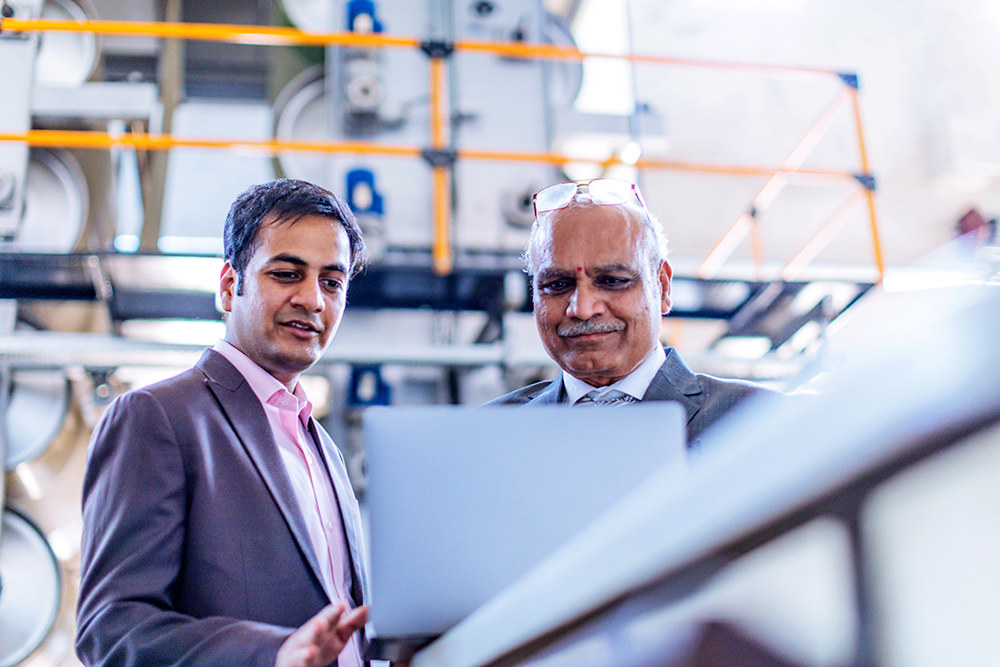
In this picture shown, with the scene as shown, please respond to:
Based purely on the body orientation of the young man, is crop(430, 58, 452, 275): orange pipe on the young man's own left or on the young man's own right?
on the young man's own left

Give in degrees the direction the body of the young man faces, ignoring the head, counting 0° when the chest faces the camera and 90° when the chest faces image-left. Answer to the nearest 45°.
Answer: approximately 315°

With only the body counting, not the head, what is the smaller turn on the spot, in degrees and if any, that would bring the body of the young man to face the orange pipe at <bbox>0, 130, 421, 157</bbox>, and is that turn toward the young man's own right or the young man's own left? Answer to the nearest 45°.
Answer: approximately 135° to the young man's own left

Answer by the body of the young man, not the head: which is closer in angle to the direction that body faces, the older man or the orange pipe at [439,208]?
the older man

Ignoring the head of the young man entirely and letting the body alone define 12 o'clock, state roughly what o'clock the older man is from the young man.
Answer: The older man is roughly at 10 o'clock from the young man.

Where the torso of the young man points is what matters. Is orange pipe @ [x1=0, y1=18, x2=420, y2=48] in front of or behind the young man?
behind
